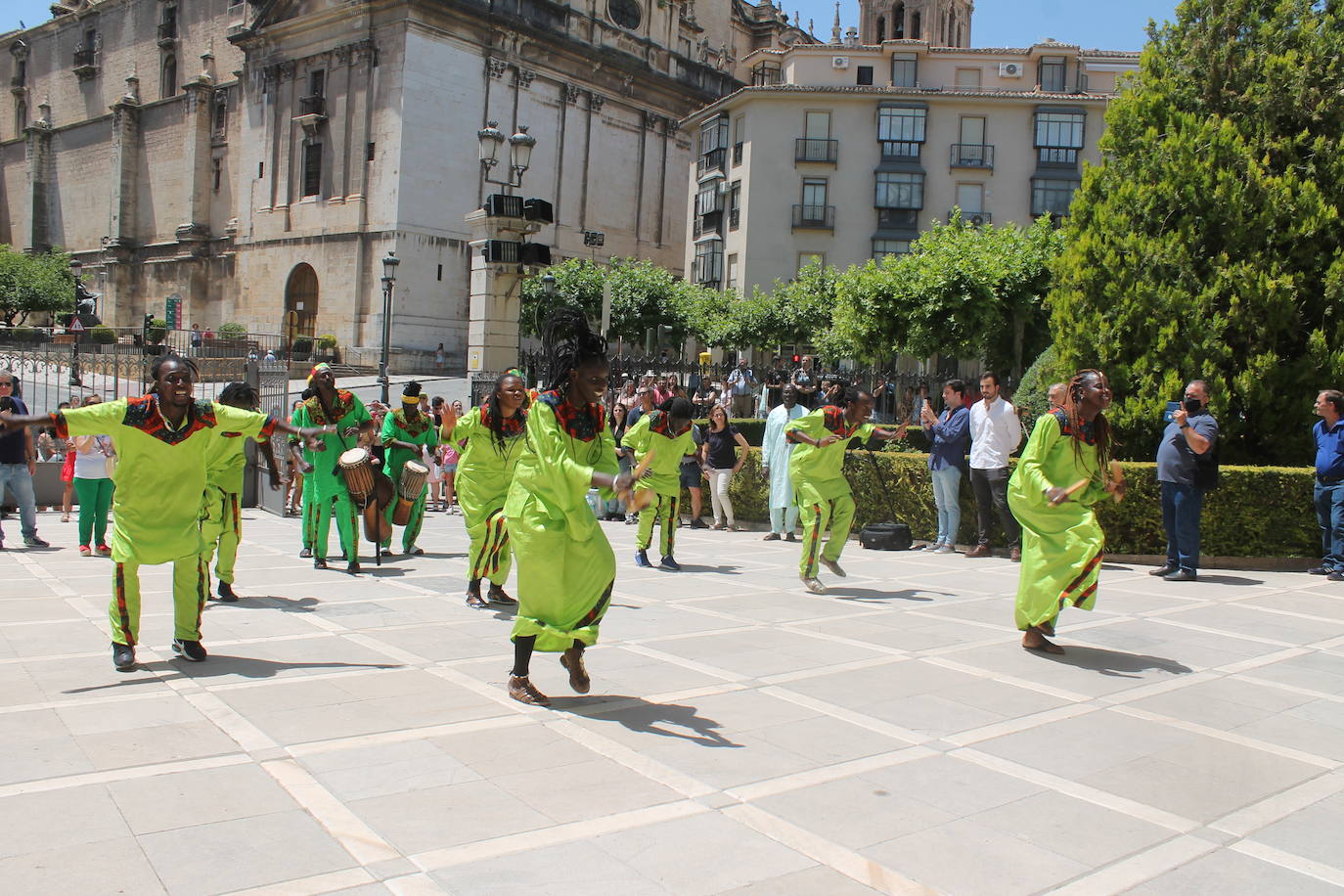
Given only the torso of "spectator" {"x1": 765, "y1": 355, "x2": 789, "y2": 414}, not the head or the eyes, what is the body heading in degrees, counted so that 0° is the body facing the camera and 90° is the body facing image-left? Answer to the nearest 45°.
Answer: approximately 0°

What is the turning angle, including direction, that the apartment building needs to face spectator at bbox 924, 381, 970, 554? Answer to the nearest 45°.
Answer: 0° — it already faces them

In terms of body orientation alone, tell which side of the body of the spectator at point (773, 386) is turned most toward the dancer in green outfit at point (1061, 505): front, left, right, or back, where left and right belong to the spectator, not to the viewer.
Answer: front

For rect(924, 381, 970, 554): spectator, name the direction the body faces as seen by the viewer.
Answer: to the viewer's left

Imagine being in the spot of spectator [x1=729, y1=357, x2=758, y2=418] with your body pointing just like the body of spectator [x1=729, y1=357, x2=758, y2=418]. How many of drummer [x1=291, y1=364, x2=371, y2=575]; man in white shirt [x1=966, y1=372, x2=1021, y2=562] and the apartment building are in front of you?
2

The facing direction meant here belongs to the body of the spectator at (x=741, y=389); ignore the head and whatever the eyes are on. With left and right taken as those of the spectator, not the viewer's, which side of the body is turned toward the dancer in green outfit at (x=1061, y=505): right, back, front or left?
front

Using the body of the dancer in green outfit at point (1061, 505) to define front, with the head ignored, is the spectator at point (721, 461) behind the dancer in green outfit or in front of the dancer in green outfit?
behind

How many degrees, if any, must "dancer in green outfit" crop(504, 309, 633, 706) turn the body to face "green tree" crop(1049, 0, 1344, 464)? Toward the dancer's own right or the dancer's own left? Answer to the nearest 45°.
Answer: approximately 90° to the dancer's own left

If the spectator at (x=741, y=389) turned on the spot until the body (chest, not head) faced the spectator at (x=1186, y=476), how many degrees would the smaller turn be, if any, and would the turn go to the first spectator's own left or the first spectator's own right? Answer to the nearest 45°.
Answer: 0° — they already face them

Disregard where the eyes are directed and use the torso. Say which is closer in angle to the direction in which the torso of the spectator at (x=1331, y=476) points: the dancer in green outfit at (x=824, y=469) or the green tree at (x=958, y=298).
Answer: the dancer in green outfit

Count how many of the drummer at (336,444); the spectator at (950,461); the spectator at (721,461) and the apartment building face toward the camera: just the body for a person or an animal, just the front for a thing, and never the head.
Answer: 3
